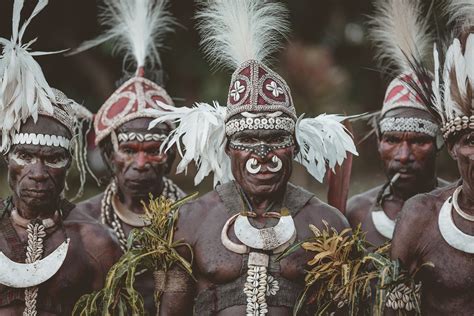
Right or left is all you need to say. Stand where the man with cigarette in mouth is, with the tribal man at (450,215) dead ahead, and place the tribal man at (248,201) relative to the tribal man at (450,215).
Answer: right

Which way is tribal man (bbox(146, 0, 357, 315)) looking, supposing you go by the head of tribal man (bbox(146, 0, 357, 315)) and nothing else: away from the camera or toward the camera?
toward the camera

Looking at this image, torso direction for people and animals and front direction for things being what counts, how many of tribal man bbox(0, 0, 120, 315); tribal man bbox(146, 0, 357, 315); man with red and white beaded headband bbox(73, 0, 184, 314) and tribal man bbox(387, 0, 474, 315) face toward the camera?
4

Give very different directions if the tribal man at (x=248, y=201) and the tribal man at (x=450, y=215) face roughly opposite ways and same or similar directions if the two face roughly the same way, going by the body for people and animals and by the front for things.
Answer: same or similar directions

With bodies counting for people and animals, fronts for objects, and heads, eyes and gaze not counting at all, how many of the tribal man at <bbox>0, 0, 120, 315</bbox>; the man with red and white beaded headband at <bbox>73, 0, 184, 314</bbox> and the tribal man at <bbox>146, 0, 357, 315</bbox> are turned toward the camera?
3

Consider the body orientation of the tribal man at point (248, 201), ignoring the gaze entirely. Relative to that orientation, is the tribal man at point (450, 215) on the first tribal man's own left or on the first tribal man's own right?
on the first tribal man's own left

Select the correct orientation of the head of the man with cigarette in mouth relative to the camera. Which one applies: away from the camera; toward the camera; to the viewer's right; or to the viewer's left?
toward the camera

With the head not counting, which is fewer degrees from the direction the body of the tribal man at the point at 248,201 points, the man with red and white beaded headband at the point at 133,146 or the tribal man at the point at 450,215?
the tribal man

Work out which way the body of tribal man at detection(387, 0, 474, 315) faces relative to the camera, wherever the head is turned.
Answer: toward the camera

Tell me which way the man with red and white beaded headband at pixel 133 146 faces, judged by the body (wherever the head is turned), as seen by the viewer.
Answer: toward the camera

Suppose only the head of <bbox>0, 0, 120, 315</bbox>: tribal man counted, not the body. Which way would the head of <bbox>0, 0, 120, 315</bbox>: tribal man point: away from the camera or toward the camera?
toward the camera

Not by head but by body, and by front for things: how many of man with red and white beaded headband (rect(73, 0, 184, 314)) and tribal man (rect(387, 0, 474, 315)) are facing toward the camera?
2

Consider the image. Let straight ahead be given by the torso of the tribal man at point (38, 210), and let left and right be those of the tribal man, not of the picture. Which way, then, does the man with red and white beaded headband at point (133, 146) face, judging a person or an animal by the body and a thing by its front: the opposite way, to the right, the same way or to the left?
the same way
